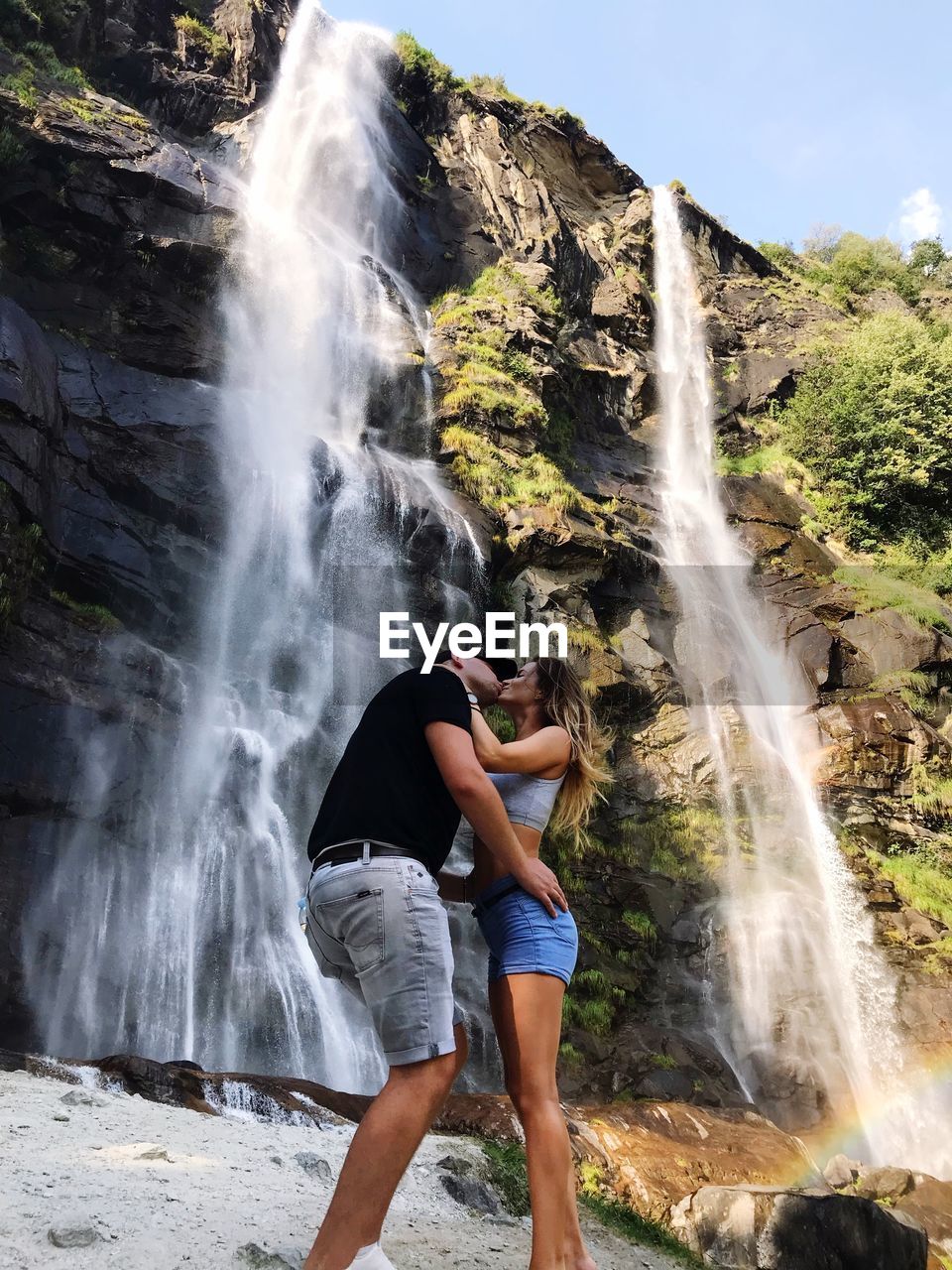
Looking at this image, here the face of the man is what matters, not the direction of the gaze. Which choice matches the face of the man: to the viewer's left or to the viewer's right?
to the viewer's right

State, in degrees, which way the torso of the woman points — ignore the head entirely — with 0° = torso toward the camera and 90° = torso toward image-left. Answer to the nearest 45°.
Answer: approximately 90°

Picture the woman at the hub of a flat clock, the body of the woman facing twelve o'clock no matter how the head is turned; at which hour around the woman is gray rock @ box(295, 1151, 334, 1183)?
The gray rock is roughly at 2 o'clock from the woman.

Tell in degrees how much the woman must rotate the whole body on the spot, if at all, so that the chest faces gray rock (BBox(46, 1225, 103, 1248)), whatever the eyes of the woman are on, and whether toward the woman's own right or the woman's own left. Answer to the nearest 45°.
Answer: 0° — they already face it

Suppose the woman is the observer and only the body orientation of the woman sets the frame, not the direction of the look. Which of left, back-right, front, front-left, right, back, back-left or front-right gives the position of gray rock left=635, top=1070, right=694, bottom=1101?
right

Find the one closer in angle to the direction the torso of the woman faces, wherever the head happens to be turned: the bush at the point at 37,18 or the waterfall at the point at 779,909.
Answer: the bush

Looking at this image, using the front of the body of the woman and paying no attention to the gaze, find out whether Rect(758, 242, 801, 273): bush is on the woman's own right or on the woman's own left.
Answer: on the woman's own right

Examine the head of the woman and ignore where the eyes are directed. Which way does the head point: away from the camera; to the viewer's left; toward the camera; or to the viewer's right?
to the viewer's left

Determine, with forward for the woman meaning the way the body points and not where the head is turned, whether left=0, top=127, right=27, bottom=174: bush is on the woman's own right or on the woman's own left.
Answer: on the woman's own right
